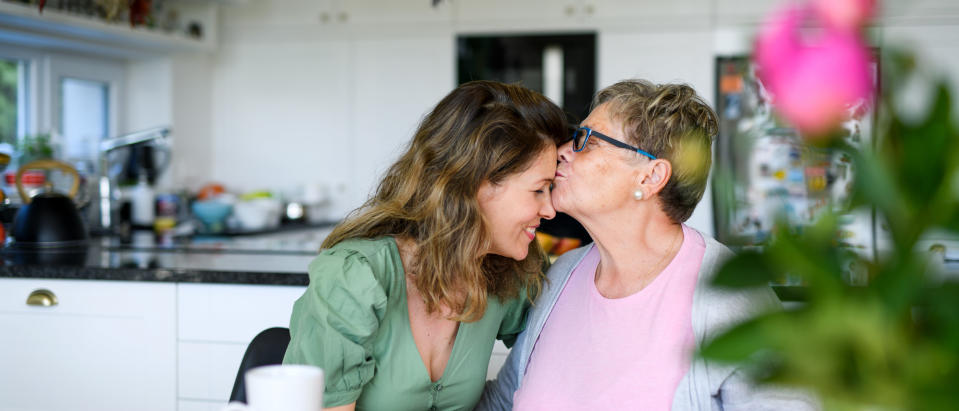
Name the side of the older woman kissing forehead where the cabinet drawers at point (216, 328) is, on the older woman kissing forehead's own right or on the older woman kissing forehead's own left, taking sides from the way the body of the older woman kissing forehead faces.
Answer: on the older woman kissing forehead's own right

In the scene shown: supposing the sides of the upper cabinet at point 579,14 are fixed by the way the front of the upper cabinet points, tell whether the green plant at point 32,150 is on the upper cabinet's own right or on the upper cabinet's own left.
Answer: on the upper cabinet's own right

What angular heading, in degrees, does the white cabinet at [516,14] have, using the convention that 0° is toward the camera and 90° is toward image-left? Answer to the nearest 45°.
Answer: approximately 0°

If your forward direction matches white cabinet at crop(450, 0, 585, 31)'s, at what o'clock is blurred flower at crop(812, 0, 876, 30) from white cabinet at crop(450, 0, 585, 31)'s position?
The blurred flower is roughly at 12 o'clock from the white cabinet.

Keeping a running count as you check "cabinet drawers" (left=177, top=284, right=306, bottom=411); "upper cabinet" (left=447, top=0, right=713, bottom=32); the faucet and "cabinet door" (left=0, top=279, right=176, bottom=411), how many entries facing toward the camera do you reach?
3

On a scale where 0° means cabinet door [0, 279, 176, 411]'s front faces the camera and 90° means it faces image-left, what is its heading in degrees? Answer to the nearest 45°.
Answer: approximately 0°

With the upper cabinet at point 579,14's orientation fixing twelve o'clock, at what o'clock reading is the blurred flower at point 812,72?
The blurred flower is roughly at 12 o'clock from the upper cabinet.
